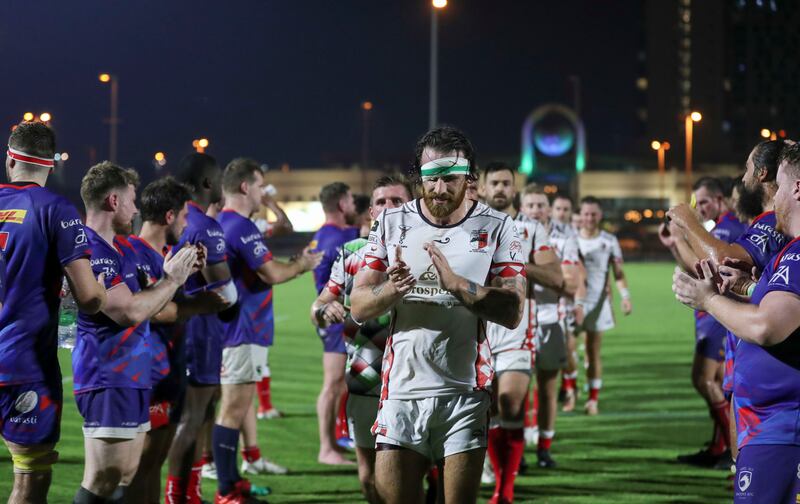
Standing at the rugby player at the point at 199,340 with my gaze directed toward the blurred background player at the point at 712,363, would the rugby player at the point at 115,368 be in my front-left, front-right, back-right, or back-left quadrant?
back-right

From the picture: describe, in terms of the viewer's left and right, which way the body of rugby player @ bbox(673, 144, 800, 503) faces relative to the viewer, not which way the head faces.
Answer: facing to the left of the viewer

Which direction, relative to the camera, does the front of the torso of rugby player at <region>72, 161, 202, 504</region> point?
to the viewer's right

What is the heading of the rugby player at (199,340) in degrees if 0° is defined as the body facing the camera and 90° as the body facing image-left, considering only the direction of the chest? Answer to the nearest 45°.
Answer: approximately 270°

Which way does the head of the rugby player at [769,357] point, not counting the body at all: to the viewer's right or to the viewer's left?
to the viewer's left

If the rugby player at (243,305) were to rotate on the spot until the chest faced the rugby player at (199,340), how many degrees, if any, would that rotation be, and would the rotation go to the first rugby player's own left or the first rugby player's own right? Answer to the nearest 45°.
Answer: approximately 135° to the first rugby player's own right

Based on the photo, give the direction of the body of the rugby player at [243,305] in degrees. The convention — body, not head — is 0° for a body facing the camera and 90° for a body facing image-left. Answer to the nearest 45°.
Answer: approximately 270°

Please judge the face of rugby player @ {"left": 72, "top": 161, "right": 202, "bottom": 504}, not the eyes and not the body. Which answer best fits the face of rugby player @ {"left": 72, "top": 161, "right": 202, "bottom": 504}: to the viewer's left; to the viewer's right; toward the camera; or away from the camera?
to the viewer's right

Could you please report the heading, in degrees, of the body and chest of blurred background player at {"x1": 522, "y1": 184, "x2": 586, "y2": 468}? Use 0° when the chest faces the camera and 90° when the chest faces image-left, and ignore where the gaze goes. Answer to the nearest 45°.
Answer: approximately 0°

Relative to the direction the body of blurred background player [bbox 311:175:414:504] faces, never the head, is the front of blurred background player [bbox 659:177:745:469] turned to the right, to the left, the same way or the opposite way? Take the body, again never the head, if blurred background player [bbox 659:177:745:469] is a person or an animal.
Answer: to the right
